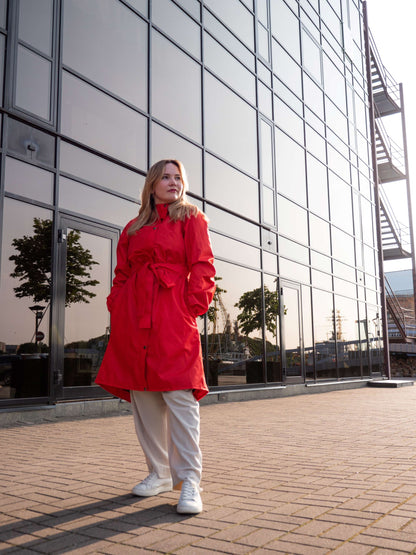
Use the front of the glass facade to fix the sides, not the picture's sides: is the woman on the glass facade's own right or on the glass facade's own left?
on the glass facade's own right

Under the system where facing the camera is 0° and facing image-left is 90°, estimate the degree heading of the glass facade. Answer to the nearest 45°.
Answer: approximately 315°

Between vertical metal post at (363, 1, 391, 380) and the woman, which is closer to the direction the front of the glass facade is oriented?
the woman

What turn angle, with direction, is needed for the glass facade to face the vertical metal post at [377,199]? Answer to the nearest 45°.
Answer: approximately 90° to its left
